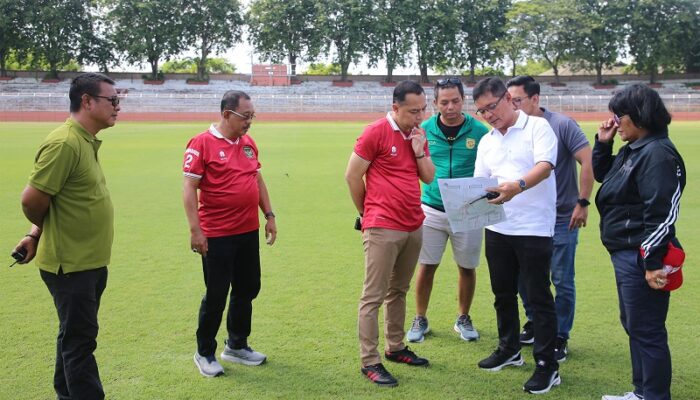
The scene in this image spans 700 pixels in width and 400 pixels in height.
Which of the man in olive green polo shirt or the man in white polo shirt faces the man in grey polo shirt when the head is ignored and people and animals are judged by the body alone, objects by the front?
the man in olive green polo shirt

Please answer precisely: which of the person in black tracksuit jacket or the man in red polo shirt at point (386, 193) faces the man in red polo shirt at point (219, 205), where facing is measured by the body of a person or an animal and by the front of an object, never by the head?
the person in black tracksuit jacket

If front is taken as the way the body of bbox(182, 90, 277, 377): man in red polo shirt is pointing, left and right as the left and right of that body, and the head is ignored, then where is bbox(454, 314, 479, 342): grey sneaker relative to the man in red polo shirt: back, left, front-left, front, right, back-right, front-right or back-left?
front-left

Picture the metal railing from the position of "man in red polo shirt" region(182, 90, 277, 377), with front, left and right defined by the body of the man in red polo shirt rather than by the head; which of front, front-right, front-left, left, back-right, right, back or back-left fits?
back-left

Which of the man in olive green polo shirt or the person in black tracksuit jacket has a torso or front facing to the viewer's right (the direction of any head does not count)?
the man in olive green polo shirt

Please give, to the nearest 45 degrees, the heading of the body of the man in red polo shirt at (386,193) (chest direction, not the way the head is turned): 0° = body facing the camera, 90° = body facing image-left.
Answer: approximately 315°

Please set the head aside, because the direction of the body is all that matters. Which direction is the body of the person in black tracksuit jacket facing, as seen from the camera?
to the viewer's left

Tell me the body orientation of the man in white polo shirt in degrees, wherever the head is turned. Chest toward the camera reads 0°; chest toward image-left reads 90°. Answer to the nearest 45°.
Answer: approximately 45°

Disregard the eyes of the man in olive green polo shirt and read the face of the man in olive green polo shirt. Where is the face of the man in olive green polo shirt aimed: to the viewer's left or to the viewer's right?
to the viewer's right

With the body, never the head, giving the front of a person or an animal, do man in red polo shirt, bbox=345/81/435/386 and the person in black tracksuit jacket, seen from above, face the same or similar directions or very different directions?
very different directions

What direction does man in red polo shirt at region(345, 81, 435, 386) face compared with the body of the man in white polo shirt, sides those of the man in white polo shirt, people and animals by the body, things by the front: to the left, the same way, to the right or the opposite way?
to the left

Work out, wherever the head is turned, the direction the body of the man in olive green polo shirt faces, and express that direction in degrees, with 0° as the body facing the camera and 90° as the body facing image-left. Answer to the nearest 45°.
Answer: approximately 270°

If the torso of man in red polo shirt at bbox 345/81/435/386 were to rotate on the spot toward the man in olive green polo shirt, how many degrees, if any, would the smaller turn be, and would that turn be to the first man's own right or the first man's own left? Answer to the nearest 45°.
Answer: approximately 90° to the first man's own right

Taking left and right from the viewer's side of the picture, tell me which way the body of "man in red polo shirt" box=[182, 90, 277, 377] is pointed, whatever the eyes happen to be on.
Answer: facing the viewer and to the right of the viewer

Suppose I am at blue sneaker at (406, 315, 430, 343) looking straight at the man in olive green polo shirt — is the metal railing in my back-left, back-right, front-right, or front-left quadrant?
back-right

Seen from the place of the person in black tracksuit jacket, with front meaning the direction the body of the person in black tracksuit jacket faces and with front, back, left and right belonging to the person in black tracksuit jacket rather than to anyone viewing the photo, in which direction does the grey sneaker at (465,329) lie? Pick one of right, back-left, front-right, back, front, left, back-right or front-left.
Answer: front-right

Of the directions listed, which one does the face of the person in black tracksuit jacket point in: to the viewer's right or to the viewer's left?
to the viewer's left
